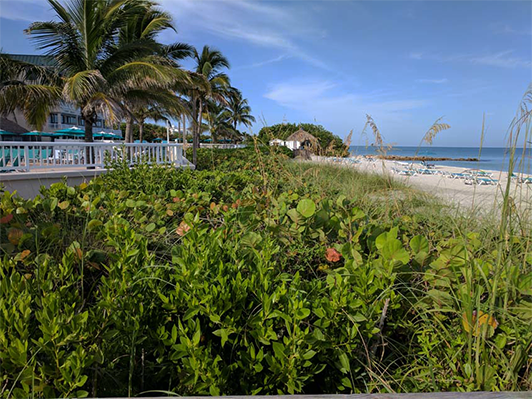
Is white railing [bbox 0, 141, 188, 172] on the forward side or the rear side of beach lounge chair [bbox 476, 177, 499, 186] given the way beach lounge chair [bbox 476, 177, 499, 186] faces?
on the rear side

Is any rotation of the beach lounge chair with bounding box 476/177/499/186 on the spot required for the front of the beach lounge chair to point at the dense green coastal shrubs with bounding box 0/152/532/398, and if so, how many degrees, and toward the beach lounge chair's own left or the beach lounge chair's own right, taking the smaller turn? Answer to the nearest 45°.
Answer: approximately 90° to the beach lounge chair's own right

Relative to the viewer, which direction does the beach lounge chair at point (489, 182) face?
to the viewer's right
